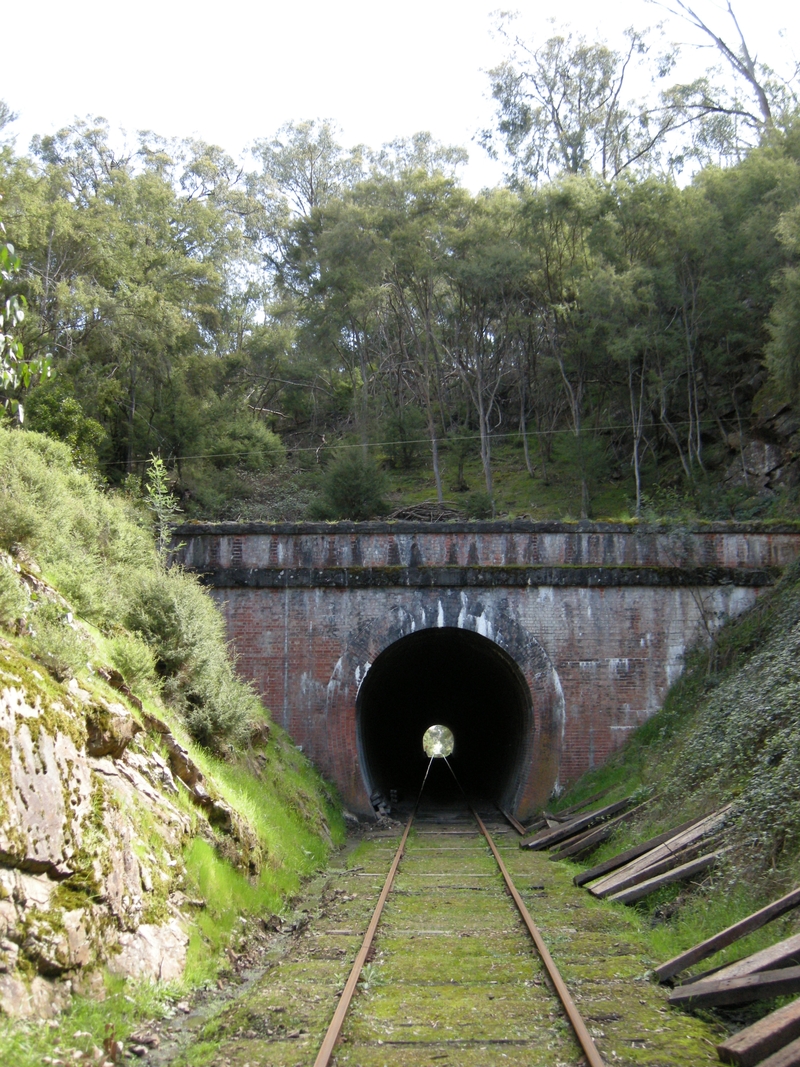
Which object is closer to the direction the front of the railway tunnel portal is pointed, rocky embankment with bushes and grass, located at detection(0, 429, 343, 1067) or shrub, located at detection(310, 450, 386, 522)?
the rocky embankment with bushes and grass

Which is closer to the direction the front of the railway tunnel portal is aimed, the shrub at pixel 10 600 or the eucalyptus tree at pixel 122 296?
the shrub

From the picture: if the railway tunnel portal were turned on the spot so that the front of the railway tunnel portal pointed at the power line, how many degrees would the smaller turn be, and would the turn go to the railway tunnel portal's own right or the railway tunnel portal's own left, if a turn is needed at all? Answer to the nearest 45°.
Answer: approximately 180°

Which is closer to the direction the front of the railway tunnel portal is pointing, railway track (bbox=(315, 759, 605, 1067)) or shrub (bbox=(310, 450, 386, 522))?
the railway track

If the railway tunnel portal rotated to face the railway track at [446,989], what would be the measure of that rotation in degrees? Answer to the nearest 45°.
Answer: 0° — it already faces it

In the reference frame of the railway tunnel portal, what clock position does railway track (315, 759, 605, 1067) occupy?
The railway track is roughly at 12 o'clock from the railway tunnel portal.

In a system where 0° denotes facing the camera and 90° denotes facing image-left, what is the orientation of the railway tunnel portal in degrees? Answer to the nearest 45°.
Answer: approximately 0°

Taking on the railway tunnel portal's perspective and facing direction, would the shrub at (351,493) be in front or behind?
behind

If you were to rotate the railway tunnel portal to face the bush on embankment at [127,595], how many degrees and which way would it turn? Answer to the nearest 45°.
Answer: approximately 45° to its right
